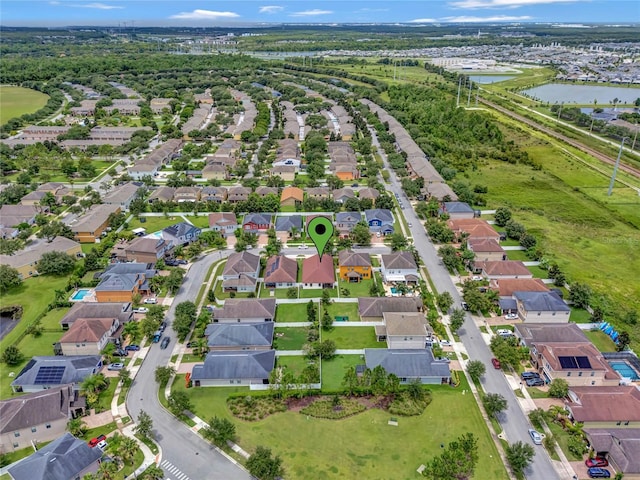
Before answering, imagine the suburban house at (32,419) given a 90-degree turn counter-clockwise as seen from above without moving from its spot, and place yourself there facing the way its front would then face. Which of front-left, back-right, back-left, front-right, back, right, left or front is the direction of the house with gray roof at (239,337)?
right

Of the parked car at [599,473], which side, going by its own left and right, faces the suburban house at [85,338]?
back

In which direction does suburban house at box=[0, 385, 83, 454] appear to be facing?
to the viewer's right

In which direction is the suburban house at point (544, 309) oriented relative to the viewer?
to the viewer's left

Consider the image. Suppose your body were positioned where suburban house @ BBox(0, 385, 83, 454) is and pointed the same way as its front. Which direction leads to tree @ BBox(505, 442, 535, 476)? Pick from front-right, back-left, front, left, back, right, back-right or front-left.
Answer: front-right

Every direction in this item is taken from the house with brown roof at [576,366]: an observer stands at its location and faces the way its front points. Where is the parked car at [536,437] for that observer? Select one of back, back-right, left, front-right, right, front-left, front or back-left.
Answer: left

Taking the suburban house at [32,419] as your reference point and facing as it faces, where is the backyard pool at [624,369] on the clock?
The backyard pool is roughly at 1 o'clock from the suburban house.

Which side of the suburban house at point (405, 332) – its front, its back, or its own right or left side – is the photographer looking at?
right

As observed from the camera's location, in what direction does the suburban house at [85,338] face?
facing to the right of the viewer

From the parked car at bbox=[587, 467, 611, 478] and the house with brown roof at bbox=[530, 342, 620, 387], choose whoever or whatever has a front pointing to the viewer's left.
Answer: the house with brown roof

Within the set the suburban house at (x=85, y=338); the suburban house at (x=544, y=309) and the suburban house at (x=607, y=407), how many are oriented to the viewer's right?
1

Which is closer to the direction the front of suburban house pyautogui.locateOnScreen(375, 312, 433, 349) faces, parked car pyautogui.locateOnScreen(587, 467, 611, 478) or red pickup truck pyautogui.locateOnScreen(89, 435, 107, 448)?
the parked car

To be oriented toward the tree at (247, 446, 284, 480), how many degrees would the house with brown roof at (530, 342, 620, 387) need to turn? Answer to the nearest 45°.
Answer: approximately 45° to its left

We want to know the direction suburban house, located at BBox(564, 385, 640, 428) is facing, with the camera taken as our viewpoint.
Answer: facing to the left of the viewer

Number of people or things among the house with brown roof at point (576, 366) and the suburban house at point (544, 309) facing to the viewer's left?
2

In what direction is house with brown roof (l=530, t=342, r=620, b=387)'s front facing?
to the viewer's left

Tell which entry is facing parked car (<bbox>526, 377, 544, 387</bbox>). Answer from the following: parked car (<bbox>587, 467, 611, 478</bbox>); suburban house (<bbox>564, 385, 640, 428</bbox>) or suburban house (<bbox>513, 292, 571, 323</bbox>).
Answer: suburban house (<bbox>564, 385, 640, 428</bbox>)

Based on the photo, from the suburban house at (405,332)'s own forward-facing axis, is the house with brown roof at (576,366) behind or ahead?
ahead
